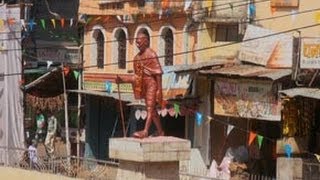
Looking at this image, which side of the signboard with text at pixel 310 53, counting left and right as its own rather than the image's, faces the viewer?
front

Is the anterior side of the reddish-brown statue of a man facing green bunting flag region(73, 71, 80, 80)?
no

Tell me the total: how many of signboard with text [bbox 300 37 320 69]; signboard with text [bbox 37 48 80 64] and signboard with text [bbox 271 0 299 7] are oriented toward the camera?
3

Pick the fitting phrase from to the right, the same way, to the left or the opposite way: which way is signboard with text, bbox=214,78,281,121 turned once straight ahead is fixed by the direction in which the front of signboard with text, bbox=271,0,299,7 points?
the same way

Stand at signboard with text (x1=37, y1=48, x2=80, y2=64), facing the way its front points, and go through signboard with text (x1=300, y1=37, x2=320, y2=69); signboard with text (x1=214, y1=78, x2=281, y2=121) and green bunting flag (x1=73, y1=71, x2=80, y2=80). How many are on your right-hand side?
0

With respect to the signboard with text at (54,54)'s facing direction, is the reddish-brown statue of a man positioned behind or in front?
in front

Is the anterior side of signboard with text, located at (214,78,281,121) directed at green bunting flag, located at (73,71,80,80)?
no

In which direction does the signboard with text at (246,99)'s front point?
toward the camera

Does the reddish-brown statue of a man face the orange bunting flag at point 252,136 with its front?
no

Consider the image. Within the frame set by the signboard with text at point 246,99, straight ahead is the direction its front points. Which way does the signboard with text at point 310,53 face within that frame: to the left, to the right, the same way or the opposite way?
the same way

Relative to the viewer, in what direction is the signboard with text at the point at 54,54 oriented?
toward the camera

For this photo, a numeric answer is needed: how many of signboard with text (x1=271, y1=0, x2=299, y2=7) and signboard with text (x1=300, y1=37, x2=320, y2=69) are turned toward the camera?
2
